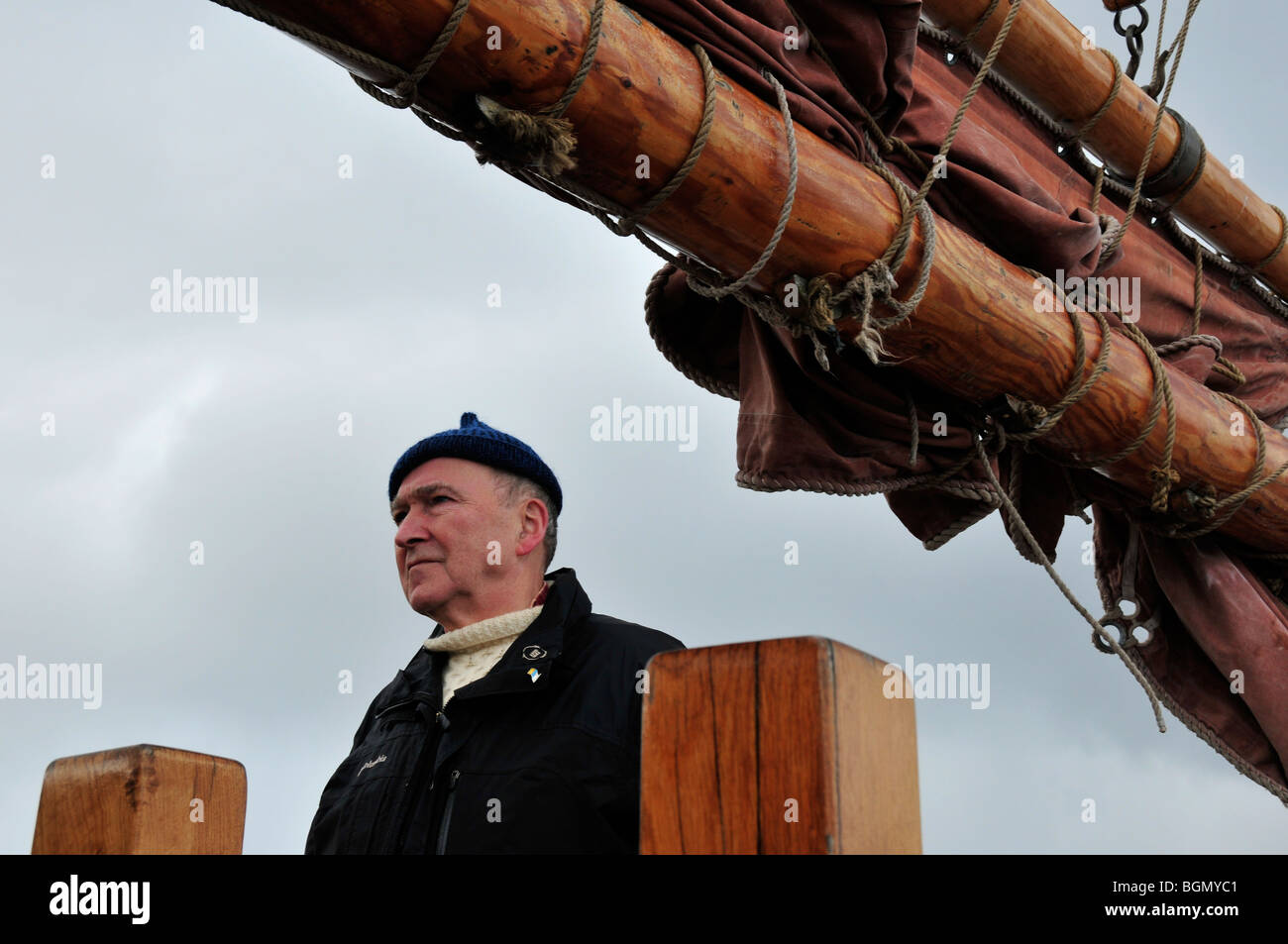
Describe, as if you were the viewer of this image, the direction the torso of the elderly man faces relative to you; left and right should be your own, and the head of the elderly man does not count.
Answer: facing the viewer and to the left of the viewer

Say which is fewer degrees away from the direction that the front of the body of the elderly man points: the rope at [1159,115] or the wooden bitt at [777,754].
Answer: the wooden bitt

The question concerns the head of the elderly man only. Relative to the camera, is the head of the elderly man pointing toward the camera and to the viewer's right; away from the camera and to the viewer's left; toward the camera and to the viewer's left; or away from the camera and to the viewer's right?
toward the camera and to the viewer's left

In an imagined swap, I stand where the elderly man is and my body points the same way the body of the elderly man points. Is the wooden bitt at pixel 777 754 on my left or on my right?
on my left

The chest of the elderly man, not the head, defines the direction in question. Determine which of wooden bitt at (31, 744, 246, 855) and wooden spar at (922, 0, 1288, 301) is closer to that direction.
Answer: the wooden bitt

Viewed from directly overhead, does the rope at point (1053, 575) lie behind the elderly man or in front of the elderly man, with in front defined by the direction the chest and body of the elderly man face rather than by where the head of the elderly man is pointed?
behind

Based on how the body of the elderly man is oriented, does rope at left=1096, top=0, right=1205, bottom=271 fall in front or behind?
behind

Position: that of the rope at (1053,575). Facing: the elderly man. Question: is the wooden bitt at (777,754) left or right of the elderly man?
left
